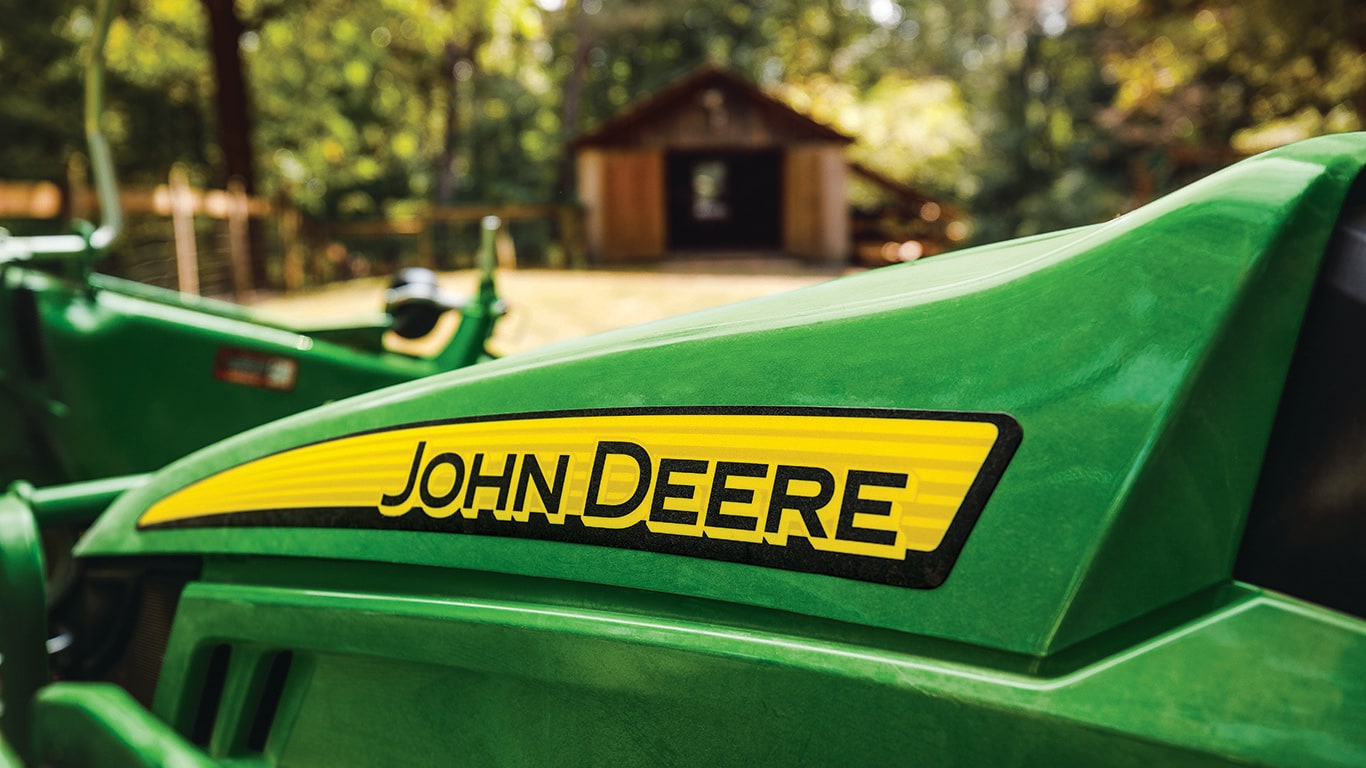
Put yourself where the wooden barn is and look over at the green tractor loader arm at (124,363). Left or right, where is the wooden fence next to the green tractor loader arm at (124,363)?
right

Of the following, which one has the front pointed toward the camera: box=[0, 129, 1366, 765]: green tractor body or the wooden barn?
the wooden barn

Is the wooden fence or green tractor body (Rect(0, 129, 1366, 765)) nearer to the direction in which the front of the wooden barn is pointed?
the green tractor body

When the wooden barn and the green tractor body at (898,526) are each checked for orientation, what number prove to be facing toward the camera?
1

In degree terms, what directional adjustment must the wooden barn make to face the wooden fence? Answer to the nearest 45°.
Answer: approximately 45° to its right

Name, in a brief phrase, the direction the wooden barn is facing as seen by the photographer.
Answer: facing the viewer

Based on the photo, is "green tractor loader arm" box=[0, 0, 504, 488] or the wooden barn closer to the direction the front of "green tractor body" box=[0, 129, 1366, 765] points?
the green tractor loader arm

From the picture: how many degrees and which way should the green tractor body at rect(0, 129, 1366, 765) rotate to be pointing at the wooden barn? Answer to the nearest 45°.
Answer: approximately 45° to its right

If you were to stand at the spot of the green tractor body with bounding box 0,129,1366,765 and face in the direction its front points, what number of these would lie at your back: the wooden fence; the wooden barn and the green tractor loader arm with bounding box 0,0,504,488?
0

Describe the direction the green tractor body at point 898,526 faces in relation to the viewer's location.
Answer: facing away from the viewer and to the left of the viewer

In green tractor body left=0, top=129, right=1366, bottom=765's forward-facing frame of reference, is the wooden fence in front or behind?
in front

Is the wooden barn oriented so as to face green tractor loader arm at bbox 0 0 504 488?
yes

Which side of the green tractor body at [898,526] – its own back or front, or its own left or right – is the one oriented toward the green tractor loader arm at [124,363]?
front
